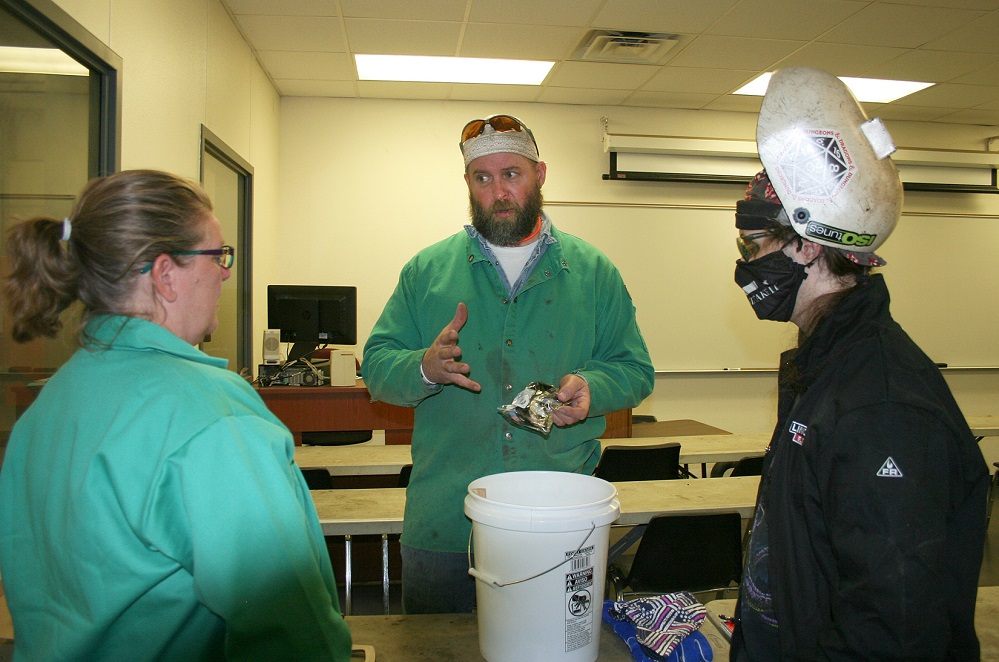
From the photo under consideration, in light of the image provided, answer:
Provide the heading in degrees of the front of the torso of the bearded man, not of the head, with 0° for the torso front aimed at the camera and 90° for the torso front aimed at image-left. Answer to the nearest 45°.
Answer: approximately 0°

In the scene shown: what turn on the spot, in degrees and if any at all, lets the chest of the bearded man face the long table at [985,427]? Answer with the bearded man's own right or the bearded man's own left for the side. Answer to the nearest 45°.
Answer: approximately 135° to the bearded man's own left

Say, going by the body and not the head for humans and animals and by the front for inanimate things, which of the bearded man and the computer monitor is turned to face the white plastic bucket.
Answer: the bearded man
